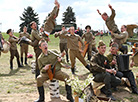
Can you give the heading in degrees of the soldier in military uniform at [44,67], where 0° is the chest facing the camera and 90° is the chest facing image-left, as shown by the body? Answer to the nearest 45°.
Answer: approximately 0°

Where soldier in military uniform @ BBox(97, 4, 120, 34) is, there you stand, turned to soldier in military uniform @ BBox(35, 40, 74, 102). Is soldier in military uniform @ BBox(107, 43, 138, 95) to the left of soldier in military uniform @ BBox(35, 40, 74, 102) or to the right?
left

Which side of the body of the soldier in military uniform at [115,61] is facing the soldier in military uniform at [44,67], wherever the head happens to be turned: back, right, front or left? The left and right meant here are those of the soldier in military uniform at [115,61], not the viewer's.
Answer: right

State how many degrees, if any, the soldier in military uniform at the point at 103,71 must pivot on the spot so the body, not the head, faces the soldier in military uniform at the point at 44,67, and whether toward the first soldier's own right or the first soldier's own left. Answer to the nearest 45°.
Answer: approximately 135° to the first soldier's own right

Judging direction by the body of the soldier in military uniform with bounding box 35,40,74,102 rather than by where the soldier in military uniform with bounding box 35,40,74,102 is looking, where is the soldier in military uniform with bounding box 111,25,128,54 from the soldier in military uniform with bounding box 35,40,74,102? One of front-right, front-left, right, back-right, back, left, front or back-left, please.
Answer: back-left

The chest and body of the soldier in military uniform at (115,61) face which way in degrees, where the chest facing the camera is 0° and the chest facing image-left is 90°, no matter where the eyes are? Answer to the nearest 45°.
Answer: approximately 315°

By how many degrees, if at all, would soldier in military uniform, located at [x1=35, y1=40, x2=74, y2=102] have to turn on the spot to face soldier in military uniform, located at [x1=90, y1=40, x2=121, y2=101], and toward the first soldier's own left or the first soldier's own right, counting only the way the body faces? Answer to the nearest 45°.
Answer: approximately 90° to the first soldier's own left

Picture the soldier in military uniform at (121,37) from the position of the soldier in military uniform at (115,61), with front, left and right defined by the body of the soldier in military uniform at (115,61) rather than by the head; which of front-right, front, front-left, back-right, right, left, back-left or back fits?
back-left

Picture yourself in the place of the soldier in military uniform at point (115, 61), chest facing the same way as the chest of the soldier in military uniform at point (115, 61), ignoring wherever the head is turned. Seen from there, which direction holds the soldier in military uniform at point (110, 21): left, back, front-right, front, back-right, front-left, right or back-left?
back-left

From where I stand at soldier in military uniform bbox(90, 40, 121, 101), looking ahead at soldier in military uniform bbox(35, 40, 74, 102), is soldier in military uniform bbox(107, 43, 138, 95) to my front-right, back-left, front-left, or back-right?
back-right
